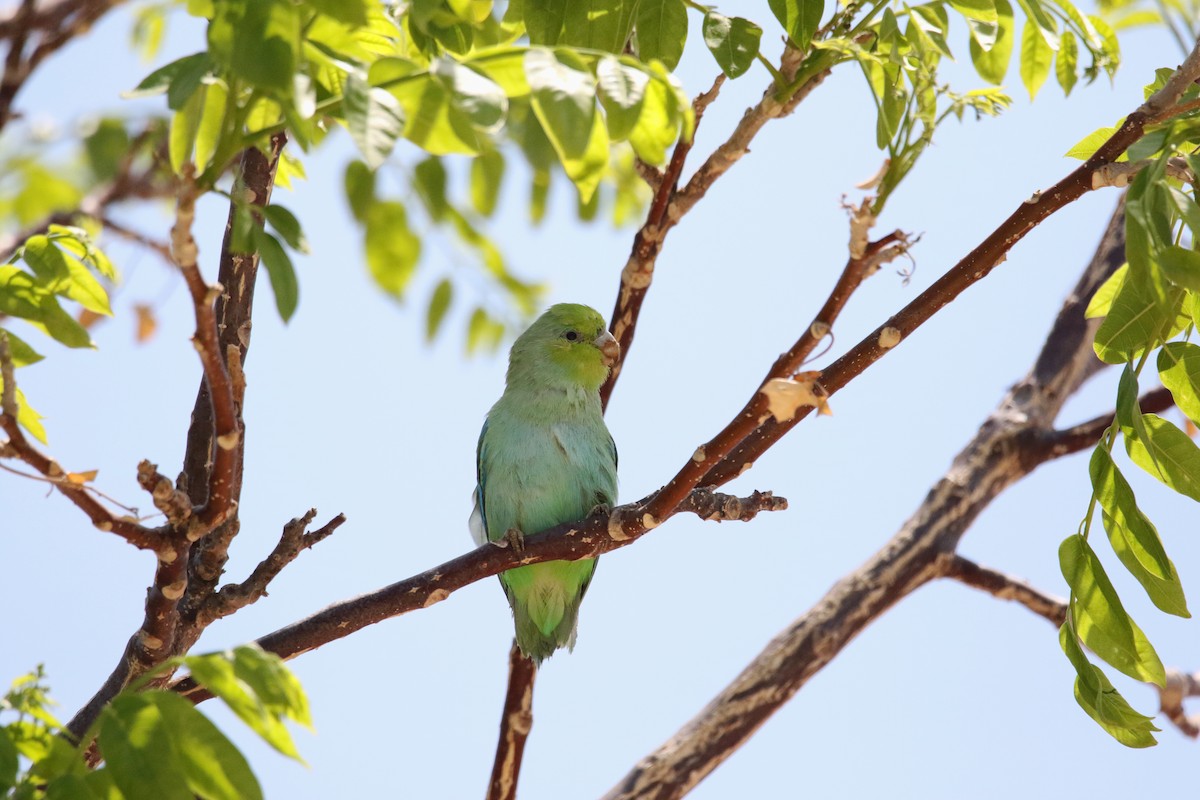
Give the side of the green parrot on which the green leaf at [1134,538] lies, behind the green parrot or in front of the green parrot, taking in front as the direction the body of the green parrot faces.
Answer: in front

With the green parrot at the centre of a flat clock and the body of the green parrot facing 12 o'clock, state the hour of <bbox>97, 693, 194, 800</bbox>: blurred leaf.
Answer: The blurred leaf is roughly at 2 o'clock from the green parrot.

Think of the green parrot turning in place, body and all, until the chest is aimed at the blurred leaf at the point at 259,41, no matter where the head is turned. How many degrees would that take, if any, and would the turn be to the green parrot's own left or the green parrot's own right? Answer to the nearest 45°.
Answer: approximately 45° to the green parrot's own right

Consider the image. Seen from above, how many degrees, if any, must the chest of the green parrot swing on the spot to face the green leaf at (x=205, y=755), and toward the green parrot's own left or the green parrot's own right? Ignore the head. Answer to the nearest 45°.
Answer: approximately 45° to the green parrot's own right

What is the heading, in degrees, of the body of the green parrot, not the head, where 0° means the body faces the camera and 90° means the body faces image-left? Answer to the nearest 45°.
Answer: approximately 315°
